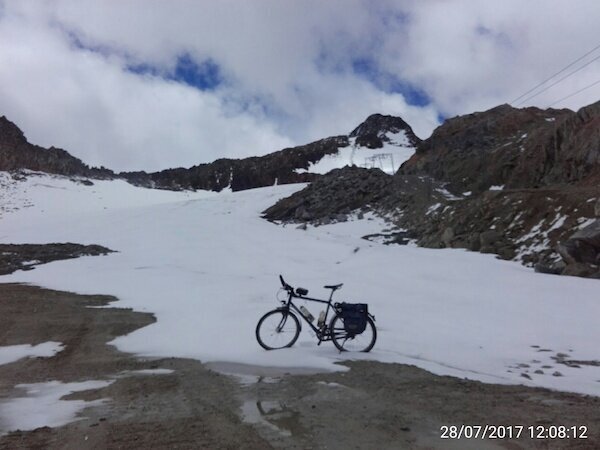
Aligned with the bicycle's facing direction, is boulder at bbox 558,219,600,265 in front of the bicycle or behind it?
behind

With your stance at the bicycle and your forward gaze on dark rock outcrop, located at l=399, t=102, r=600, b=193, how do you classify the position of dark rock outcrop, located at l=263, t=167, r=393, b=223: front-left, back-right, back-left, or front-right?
front-left

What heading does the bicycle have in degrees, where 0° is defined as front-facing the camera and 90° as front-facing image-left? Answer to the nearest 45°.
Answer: approximately 90°

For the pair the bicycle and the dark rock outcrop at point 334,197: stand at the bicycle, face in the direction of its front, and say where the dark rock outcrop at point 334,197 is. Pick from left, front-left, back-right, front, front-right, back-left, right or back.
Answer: right

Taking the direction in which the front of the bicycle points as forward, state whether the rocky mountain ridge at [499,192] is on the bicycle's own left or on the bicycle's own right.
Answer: on the bicycle's own right

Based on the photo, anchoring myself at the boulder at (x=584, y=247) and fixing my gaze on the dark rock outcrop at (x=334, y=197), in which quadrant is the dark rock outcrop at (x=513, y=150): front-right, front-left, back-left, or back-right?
front-right
